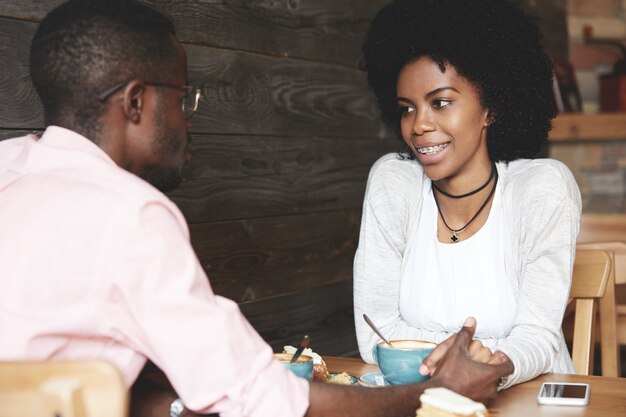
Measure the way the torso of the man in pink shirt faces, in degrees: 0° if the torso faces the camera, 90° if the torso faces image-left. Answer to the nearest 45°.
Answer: approximately 225°

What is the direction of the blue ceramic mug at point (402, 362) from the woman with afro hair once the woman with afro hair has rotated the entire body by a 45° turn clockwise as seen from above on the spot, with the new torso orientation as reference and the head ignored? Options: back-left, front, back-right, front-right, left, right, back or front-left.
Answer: left

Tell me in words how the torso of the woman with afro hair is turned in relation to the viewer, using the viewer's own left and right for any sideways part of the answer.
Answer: facing the viewer and to the left of the viewer

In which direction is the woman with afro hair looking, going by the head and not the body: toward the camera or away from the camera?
toward the camera

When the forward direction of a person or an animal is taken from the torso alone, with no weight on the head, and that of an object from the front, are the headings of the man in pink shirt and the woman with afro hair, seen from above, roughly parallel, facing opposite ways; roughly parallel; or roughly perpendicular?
roughly parallel, facing opposite ways

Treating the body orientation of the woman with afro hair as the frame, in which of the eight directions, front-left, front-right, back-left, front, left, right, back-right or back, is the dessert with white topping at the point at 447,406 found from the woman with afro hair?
front-left

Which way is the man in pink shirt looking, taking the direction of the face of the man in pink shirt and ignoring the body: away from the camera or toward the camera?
away from the camera

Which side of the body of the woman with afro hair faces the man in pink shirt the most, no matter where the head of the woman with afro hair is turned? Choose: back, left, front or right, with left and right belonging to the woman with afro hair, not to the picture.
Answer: front

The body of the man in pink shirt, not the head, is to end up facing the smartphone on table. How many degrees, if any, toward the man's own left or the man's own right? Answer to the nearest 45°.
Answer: approximately 45° to the man's own right
